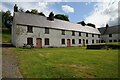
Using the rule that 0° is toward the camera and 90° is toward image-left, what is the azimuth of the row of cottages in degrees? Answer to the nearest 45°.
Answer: approximately 315°
